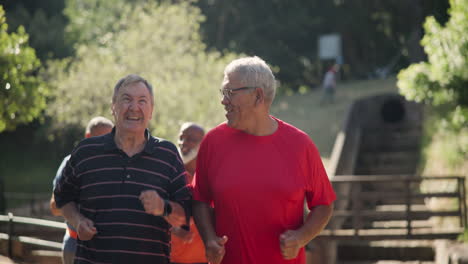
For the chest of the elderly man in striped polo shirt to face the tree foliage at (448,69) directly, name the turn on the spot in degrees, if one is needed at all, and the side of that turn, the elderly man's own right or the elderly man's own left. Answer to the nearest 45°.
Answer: approximately 135° to the elderly man's own left

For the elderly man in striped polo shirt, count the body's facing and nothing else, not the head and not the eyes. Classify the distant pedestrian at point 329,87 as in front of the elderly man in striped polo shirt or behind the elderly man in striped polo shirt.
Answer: behind

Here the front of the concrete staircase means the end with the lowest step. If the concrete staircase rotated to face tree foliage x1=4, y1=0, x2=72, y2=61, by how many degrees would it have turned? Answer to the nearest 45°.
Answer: approximately 135° to its right

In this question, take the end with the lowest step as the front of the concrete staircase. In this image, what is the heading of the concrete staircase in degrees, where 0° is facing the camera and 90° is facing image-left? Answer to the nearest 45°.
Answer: approximately 0°

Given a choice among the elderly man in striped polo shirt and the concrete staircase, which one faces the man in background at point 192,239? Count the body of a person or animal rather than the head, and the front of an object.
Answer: the concrete staircase

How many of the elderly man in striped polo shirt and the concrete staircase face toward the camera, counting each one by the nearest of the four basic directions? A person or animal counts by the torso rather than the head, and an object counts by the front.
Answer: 2

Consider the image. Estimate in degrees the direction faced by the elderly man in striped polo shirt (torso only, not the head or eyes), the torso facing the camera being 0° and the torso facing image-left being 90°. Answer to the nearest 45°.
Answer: approximately 0°

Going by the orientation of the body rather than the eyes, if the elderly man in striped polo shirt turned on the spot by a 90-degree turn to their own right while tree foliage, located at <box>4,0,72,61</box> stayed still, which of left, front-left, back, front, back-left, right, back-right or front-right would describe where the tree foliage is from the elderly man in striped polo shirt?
right
